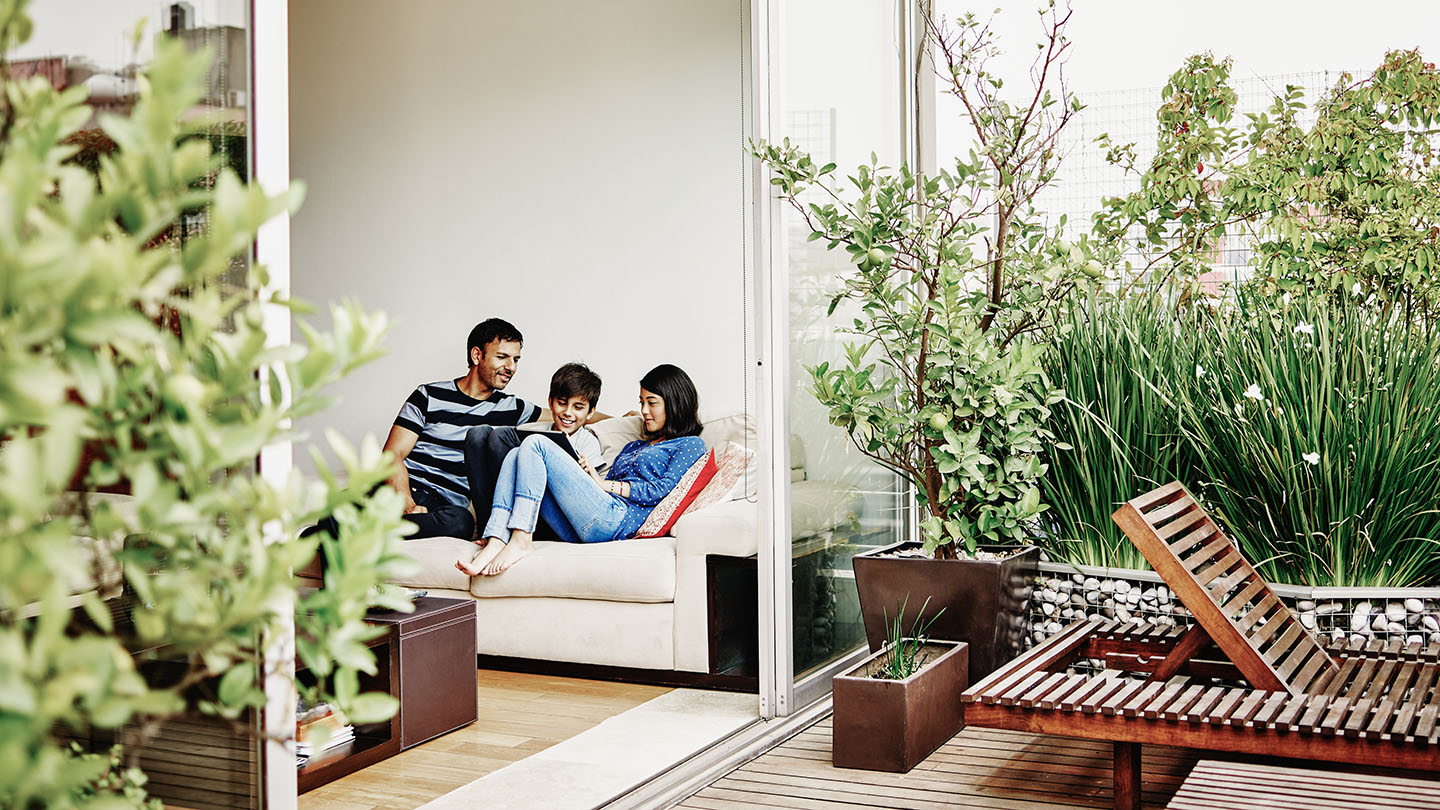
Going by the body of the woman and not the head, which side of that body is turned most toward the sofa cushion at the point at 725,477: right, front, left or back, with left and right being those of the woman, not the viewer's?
back

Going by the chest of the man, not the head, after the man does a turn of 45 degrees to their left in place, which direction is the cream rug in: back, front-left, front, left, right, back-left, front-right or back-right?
right

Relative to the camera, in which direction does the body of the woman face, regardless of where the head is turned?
to the viewer's left

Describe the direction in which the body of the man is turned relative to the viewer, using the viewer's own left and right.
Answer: facing the viewer and to the right of the viewer

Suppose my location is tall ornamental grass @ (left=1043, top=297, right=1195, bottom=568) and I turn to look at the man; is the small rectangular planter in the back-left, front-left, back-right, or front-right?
front-left

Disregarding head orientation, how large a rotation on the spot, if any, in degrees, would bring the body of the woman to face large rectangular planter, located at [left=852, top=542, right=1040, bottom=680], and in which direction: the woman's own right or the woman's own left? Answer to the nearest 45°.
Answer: approximately 135° to the woman's own left

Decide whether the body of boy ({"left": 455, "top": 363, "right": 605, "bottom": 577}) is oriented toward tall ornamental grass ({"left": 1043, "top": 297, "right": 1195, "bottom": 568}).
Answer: no

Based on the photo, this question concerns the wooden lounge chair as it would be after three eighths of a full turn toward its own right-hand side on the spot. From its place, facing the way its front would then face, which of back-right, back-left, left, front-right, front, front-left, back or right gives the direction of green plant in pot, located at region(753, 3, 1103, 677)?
right

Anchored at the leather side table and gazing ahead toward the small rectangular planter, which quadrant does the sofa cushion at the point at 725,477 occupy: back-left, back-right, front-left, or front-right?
front-left

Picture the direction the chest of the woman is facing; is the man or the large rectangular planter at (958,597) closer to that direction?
the man

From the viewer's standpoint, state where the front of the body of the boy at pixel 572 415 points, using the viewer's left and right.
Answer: facing the viewer and to the left of the viewer

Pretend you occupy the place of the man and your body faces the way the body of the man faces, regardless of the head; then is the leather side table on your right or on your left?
on your right

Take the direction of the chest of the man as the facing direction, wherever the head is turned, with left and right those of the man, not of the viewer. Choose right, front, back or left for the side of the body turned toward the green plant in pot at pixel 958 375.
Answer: left

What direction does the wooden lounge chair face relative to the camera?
to the viewer's right

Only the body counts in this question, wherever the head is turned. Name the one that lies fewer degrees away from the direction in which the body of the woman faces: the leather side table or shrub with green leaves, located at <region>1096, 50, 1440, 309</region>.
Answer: the leather side table

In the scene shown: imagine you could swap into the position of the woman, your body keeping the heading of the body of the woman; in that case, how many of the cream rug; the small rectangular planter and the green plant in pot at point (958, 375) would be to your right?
0

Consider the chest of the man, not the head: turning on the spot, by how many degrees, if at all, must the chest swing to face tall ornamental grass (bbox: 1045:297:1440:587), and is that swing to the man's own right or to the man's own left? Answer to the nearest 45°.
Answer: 0° — they already face it
